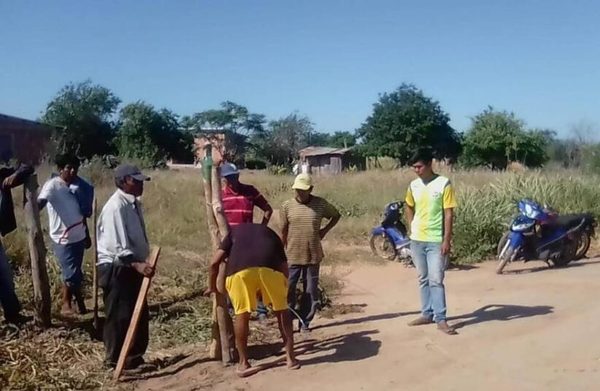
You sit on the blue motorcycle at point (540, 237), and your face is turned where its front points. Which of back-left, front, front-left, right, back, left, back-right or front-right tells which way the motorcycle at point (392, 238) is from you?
front-right

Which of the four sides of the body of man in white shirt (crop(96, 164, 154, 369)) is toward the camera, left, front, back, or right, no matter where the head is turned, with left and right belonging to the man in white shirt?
right

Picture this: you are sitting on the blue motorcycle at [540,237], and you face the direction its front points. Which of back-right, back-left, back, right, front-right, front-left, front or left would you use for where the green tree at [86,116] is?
right

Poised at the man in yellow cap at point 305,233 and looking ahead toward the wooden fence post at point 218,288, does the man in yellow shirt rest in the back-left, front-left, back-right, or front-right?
back-left

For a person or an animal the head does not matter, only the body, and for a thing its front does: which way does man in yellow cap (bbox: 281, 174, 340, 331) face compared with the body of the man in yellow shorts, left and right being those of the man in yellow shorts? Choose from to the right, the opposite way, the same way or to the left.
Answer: the opposite way

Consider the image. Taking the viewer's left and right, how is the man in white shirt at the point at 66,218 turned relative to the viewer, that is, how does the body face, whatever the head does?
facing the viewer and to the right of the viewer

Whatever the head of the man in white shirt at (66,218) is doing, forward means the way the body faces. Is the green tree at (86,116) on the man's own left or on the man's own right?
on the man's own left

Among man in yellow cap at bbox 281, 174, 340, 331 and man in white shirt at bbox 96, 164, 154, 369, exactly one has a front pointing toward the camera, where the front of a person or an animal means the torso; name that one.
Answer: the man in yellow cap

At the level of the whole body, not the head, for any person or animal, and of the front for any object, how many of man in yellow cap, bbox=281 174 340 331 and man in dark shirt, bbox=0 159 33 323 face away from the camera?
0

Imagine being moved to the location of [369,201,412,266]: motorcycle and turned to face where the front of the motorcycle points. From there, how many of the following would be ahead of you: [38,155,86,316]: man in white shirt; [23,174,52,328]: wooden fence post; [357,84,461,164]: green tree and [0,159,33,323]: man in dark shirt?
3

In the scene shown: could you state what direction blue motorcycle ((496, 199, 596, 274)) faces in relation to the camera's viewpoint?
facing the viewer and to the left of the viewer

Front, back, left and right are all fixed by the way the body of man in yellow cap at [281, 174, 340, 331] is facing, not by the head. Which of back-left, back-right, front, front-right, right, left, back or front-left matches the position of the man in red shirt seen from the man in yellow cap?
right

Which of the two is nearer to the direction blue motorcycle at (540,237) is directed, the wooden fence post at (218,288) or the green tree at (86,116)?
the wooden fence post

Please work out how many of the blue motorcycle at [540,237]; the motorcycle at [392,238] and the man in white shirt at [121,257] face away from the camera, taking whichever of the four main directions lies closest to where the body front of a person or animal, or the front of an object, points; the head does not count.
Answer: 0

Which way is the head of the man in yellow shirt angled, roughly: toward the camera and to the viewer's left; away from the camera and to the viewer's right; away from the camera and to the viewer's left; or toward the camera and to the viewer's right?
toward the camera and to the viewer's left

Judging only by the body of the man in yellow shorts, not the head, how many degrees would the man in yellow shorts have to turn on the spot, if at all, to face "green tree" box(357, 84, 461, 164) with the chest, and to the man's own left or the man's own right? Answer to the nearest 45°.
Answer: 0° — they already face it

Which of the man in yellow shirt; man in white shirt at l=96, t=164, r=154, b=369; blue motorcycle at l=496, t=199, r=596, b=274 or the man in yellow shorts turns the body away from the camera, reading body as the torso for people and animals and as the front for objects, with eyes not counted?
the man in yellow shorts

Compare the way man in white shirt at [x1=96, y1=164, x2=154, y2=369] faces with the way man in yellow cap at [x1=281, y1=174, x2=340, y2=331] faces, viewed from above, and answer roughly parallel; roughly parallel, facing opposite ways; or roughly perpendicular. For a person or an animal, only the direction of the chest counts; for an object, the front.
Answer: roughly perpendicular
